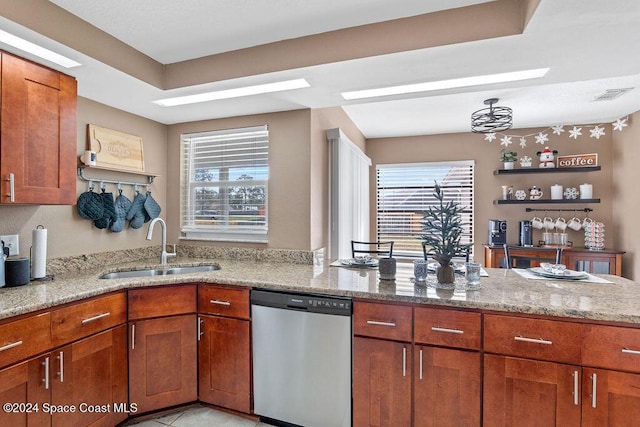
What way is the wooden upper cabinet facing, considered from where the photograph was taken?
facing the viewer and to the right of the viewer

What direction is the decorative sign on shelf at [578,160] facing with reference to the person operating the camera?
facing the viewer

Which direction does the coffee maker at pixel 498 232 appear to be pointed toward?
toward the camera

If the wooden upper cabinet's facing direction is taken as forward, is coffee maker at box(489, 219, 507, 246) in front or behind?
in front

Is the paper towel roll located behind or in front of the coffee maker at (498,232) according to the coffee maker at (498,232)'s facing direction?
in front

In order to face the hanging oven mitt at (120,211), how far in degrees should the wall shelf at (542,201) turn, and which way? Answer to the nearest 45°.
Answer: approximately 45° to its right

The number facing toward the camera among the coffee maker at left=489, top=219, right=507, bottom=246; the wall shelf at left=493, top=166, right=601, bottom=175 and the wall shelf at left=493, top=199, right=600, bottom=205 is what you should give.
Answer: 3

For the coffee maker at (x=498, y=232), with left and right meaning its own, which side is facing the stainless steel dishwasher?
front

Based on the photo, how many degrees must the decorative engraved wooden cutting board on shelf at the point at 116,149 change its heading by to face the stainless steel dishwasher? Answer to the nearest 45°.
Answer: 0° — it already faces it

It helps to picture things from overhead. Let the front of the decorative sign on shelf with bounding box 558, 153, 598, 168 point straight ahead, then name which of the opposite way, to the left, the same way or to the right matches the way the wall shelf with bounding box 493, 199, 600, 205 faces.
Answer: the same way

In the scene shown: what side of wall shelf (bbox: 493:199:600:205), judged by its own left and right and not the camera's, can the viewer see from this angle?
front
